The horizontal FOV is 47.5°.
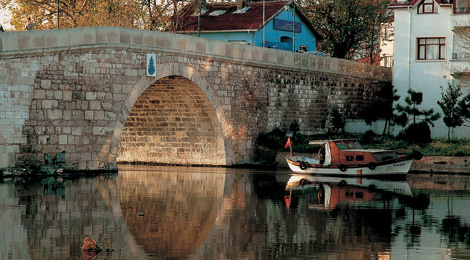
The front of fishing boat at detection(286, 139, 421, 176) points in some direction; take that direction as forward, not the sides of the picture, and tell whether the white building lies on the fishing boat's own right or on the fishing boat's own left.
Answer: on the fishing boat's own left

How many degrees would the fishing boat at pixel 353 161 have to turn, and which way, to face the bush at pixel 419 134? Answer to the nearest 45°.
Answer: approximately 45° to its left

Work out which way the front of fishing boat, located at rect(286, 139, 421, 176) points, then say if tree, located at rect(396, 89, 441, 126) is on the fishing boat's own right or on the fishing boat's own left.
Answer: on the fishing boat's own left

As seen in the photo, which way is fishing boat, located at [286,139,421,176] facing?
to the viewer's right
